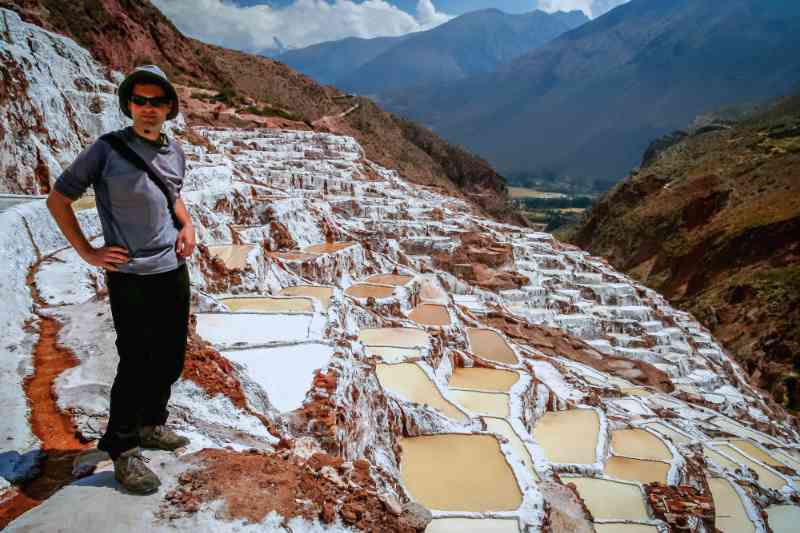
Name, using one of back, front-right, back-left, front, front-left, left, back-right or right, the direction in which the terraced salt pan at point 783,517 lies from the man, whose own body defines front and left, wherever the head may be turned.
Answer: front-left

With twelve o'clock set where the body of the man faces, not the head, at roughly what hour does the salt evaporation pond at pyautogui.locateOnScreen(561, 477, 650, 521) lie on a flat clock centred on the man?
The salt evaporation pond is roughly at 10 o'clock from the man.

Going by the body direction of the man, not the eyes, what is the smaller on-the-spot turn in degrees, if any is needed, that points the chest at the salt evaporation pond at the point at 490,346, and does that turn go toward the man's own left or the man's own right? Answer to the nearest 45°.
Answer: approximately 90° to the man's own left

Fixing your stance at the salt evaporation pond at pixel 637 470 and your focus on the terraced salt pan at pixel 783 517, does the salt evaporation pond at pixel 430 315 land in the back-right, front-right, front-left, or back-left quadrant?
back-left

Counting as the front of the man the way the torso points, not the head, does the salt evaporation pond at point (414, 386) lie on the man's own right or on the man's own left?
on the man's own left

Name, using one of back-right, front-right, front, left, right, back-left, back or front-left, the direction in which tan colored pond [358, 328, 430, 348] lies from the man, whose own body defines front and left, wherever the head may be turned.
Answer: left

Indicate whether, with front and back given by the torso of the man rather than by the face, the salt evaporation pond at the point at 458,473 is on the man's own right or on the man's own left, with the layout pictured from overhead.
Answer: on the man's own left

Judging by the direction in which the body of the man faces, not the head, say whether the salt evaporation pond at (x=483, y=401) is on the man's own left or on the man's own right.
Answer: on the man's own left

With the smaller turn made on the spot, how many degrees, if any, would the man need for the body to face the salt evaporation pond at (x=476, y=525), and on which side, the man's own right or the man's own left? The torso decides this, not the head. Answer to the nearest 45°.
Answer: approximately 45° to the man's own left

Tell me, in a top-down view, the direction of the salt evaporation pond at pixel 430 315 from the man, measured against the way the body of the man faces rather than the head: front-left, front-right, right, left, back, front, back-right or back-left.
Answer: left

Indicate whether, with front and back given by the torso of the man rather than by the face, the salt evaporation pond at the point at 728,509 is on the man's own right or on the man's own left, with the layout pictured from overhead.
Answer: on the man's own left

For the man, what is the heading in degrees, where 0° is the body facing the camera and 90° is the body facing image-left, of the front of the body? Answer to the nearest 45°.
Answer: approximately 315°

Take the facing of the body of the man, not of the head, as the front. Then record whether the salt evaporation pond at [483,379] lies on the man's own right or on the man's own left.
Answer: on the man's own left
